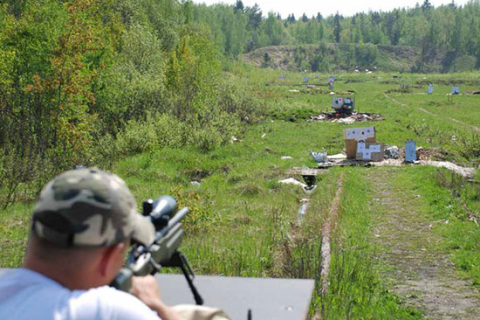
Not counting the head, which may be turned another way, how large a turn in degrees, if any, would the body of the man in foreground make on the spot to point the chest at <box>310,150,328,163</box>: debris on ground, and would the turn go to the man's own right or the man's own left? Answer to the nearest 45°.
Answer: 0° — they already face it

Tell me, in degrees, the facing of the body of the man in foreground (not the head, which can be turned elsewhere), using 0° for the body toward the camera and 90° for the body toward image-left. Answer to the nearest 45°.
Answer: approximately 225°

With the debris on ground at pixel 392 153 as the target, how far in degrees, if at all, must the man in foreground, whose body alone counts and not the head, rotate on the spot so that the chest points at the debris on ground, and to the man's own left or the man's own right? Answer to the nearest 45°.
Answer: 0° — they already face it

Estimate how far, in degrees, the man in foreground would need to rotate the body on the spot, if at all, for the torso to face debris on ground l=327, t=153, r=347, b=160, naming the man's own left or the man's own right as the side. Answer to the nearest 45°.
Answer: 0° — they already face it

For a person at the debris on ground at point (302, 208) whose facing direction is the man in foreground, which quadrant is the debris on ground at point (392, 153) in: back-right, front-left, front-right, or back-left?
back-left

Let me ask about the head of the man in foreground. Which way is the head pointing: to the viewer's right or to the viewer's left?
to the viewer's right
